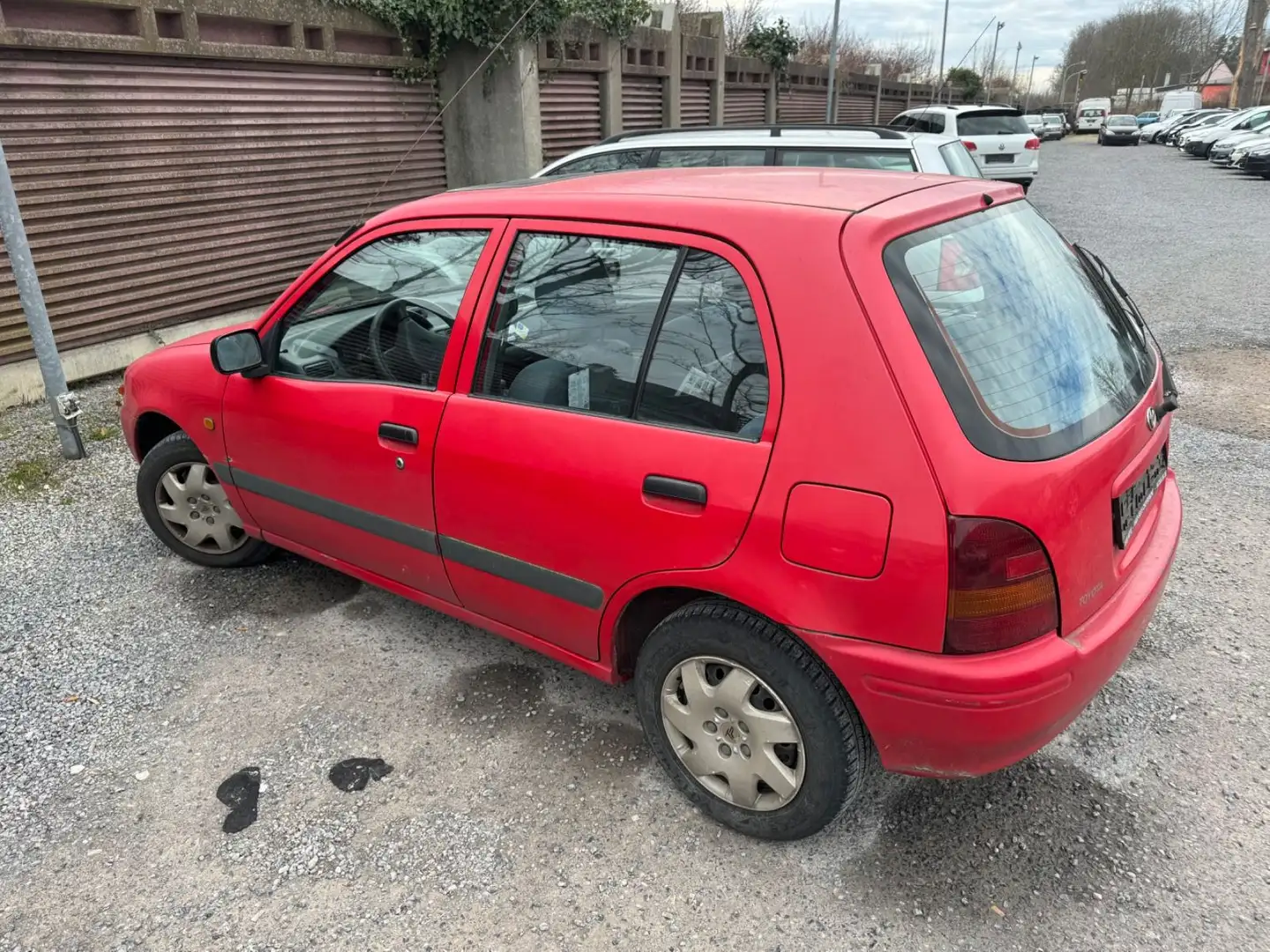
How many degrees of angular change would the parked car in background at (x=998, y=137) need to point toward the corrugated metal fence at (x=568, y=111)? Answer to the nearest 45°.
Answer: approximately 90° to its left

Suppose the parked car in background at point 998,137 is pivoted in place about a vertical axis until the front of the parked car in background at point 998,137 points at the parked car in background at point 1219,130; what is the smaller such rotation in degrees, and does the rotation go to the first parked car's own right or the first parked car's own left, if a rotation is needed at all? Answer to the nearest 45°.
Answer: approximately 45° to the first parked car's own right

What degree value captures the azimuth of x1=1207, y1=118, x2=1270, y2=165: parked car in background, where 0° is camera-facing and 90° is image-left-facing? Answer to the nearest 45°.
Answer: approximately 45°

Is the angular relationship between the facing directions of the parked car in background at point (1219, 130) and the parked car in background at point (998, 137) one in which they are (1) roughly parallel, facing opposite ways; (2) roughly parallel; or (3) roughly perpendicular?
roughly perpendicular

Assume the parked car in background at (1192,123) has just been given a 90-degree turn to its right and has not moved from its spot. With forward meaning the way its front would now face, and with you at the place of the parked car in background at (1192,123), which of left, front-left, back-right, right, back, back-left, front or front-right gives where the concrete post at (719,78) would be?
back-left

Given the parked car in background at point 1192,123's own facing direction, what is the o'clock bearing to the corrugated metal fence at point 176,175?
The corrugated metal fence is roughly at 11 o'clock from the parked car in background.

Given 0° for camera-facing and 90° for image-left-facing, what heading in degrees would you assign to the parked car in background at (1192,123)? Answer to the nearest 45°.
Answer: approximately 45°

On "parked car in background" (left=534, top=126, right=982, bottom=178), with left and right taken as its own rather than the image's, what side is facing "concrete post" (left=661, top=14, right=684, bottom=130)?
right

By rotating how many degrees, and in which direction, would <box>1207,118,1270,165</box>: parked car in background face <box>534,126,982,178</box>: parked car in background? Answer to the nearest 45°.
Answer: approximately 45° to its left

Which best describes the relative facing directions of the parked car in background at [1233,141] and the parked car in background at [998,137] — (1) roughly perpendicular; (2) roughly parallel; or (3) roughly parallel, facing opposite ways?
roughly perpendicular

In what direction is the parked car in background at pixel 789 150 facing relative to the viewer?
to the viewer's left

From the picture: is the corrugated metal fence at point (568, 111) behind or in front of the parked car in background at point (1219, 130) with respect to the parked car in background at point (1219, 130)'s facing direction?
in front

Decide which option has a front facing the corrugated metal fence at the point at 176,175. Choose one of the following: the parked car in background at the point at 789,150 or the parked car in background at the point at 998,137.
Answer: the parked car in background at the point at 789,150
